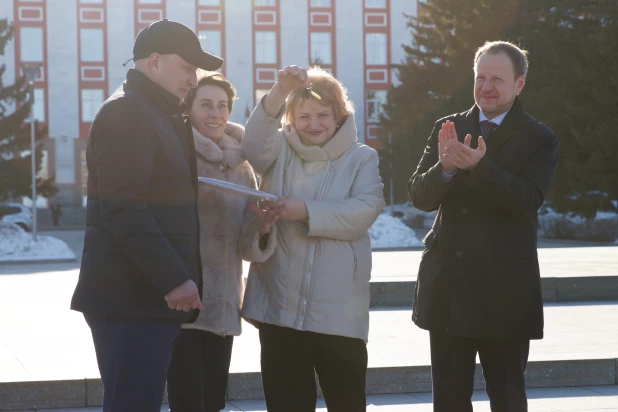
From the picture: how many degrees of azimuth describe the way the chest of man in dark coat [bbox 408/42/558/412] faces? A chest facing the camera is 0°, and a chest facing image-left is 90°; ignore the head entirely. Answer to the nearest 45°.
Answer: approximately 45°

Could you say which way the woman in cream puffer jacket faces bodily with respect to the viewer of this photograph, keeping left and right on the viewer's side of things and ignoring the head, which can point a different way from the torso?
facing the viewer

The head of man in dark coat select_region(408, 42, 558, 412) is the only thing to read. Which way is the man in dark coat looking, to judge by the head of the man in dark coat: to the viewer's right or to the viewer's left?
to the viewer's left

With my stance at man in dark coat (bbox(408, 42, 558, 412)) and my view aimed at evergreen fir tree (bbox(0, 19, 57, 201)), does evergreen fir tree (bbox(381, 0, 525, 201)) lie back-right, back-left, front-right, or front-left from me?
front-right

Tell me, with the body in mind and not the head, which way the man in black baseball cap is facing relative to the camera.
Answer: to the viewer's right

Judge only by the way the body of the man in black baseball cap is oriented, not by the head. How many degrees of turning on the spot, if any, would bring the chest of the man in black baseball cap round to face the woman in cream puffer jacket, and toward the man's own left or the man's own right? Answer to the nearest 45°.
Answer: approximately 45° to the man's own left

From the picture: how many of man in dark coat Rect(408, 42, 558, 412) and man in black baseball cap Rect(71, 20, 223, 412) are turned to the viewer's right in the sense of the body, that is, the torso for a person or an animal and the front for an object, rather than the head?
1

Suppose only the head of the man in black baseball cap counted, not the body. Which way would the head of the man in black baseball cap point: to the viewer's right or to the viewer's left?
to the viewer's right

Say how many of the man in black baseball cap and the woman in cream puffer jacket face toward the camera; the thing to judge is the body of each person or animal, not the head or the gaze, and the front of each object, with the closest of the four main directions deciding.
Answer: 1

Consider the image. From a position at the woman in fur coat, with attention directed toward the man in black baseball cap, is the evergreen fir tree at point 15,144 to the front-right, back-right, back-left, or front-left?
back-right

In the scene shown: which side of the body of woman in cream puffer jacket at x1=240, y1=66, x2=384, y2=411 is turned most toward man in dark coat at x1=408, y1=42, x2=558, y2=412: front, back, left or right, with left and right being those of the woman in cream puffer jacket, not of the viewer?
left

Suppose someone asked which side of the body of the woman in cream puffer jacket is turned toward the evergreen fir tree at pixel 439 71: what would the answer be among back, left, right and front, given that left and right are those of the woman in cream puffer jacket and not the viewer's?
back
